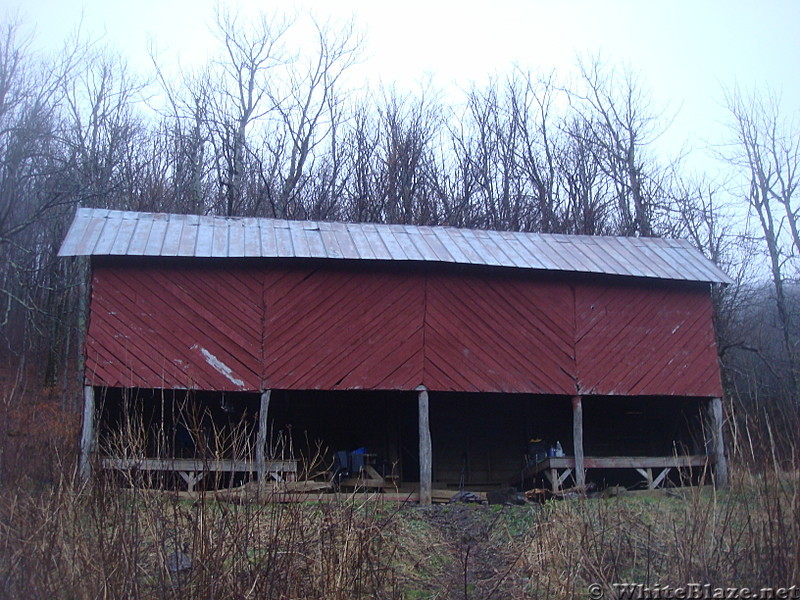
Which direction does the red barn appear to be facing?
toward the camera
